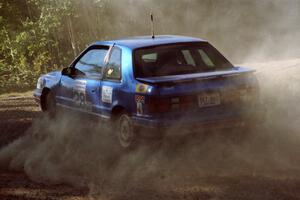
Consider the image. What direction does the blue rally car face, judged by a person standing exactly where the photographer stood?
facing away from the viewer and to the left of the viewer
